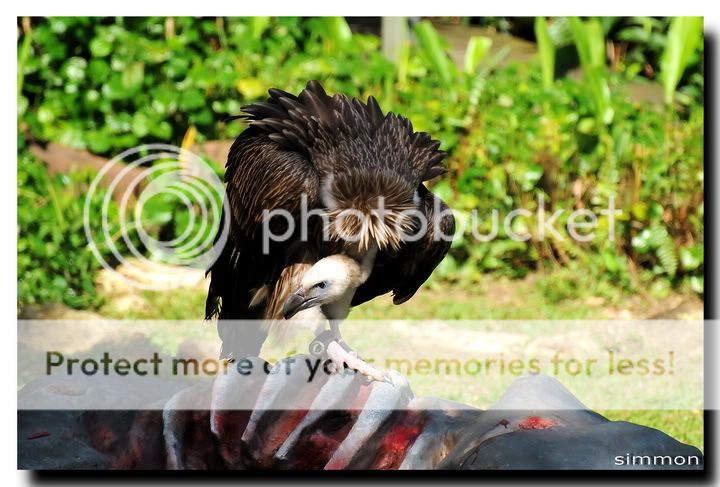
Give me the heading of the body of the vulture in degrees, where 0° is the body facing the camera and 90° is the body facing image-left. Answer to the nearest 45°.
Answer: approximately 0°
